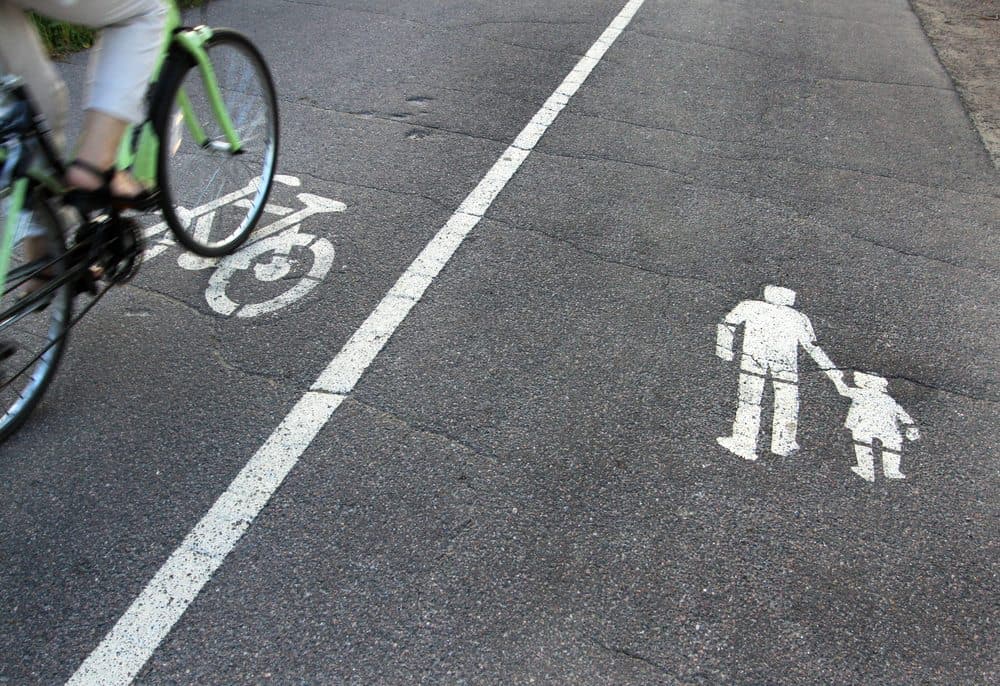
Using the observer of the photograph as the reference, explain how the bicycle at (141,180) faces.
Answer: facing away from the viewer and to the right of the viewer
